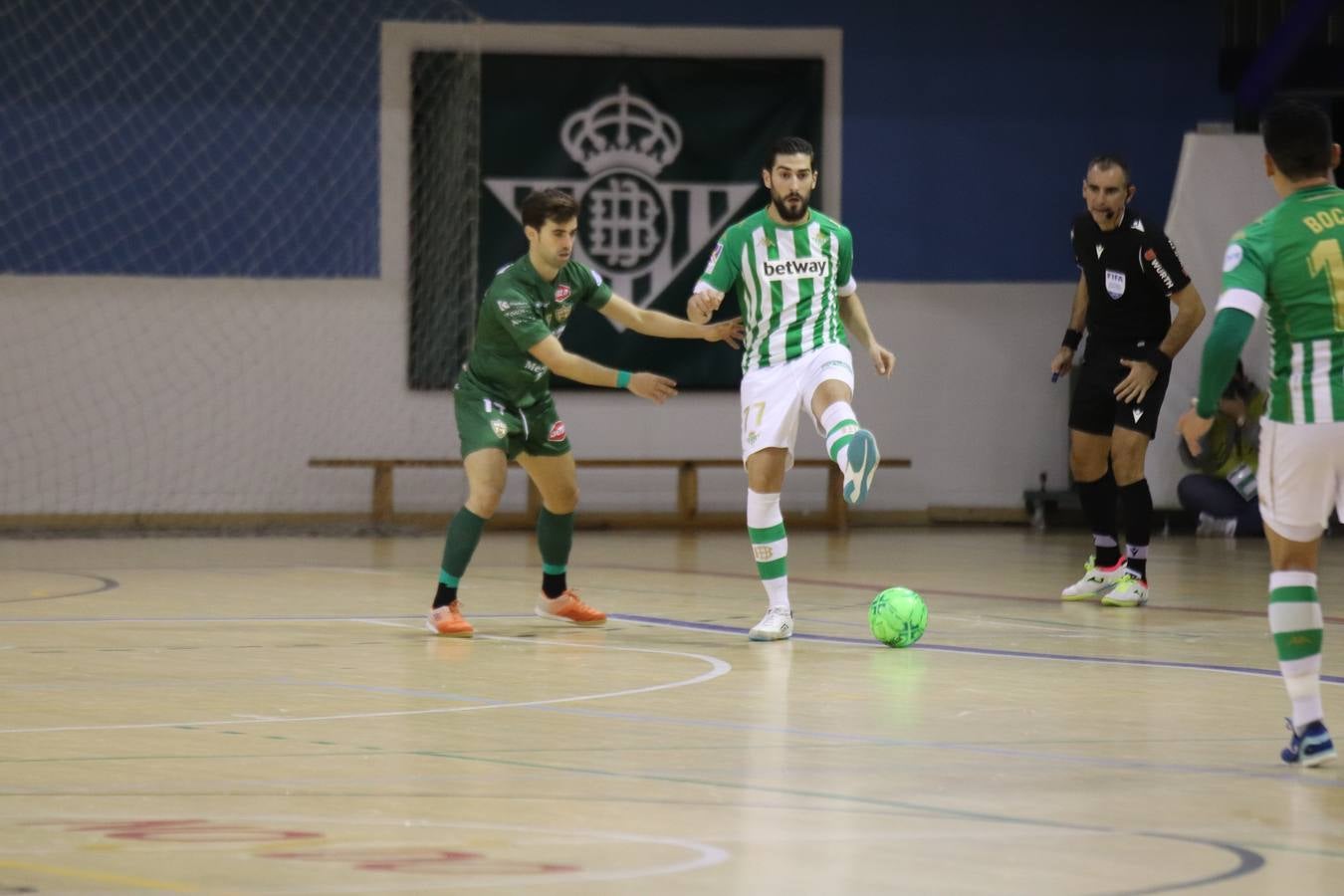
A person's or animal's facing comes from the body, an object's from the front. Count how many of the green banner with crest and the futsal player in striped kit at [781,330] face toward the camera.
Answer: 2

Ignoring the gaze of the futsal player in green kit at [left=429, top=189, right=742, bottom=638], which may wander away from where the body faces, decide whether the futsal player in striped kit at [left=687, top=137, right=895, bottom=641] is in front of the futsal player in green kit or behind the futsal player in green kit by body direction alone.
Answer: in front

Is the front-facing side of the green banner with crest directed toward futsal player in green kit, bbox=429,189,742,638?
yes

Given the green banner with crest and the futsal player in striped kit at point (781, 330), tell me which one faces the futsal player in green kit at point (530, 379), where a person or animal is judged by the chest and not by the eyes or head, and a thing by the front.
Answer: the green banner with crest

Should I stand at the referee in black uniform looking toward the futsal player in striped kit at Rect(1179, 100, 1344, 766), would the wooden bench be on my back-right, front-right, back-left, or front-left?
back-right

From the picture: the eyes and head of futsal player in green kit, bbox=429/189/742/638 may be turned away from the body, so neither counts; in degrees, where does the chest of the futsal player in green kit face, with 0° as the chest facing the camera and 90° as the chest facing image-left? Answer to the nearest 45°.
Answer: approximately 315°

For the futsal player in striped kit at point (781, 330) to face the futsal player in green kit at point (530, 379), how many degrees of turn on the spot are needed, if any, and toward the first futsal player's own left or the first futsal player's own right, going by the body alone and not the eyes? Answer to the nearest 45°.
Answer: approximately 90° to the first futsal player's own right

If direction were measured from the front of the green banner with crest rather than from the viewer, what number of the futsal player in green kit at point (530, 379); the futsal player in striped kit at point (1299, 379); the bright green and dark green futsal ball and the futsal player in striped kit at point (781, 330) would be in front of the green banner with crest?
4

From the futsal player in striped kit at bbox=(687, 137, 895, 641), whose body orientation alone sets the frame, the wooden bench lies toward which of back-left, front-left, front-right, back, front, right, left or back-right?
back

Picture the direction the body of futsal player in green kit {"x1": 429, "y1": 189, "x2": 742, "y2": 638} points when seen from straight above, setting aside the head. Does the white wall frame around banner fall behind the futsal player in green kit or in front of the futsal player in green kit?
behind

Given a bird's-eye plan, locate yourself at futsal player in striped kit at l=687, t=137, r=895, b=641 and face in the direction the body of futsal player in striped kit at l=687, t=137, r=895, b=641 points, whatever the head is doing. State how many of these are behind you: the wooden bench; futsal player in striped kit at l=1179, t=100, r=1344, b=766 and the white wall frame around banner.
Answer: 2

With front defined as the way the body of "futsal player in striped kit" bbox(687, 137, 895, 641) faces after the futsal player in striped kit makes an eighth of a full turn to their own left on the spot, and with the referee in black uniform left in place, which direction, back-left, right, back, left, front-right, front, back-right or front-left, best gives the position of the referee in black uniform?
left
